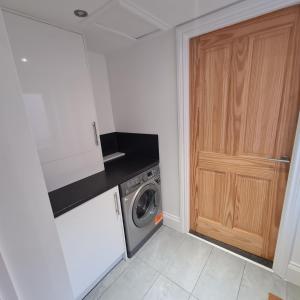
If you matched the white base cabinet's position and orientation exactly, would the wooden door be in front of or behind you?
in front

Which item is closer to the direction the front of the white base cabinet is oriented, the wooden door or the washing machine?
the wooden door

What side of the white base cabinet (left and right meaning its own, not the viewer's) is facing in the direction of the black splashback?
left

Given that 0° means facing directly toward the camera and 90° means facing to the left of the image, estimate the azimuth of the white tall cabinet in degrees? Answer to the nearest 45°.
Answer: approximately 315°

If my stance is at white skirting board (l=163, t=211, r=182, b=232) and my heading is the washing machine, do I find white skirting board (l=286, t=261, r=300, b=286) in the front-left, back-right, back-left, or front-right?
back-left

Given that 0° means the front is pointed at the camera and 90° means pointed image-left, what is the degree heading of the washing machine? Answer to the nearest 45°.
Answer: approximately 315°

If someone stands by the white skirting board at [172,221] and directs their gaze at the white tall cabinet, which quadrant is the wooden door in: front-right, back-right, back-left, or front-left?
back-left

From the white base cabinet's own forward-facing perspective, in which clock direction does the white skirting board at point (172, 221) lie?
The white skirting board is roughly at 10 o'clock from the white base cabinet.

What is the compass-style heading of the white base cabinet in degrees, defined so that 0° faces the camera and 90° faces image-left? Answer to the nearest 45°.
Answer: approximately 315°

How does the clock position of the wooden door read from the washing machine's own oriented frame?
The wooden door is roughly at 11 o'clock from the washing machine.
